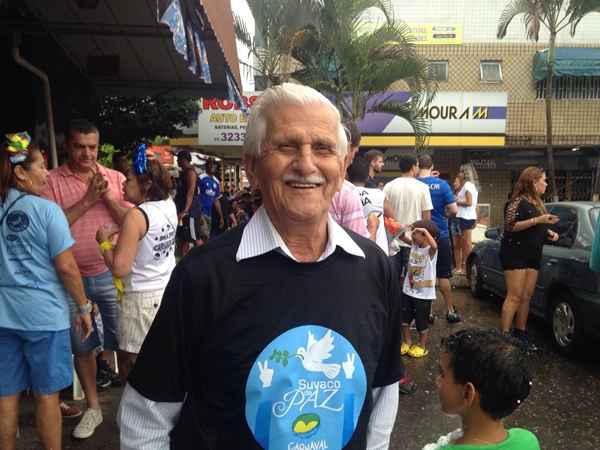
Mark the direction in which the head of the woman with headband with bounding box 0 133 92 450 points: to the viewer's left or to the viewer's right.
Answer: to the viewer's right

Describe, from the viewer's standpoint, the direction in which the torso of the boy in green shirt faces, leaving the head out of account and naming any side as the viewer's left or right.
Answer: facing away from the viewer and to the left of the viewer
